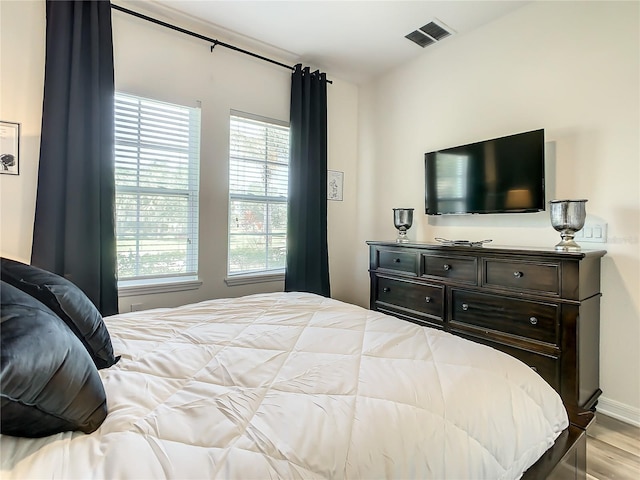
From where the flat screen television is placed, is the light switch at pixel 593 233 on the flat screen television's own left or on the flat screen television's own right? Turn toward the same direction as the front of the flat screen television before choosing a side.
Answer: on the flat screen television's own left

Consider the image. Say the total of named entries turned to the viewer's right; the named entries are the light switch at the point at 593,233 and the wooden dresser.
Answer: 0

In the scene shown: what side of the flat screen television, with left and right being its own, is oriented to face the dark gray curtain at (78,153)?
front

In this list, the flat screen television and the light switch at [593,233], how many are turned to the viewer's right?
0

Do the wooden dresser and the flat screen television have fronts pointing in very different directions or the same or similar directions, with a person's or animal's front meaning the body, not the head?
same or similar directions

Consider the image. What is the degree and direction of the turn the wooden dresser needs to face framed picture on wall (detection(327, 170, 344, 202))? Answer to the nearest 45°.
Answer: approximately 90° to its right

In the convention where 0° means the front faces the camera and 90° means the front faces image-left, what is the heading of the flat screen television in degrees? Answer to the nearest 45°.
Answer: approximately 45°

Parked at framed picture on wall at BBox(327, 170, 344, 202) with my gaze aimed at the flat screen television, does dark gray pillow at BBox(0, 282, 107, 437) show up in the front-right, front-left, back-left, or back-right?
front-right

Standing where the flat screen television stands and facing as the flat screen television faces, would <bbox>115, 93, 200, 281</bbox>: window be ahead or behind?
ahead

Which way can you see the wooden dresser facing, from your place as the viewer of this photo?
facing the viewer and to the left of the viewer

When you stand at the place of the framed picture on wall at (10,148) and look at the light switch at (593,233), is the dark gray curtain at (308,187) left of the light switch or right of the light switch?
left

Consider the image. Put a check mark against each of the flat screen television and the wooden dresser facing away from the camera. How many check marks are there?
0

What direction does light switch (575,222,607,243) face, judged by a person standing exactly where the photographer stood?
facing the viewer

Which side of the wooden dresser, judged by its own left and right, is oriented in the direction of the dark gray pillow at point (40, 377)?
front
